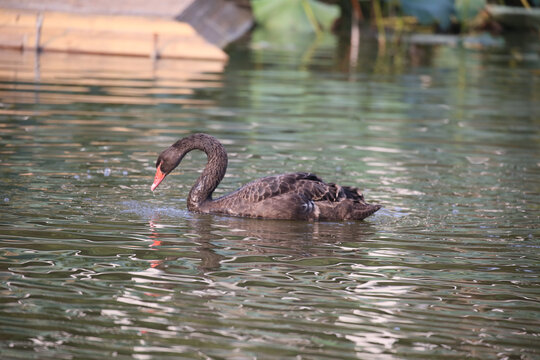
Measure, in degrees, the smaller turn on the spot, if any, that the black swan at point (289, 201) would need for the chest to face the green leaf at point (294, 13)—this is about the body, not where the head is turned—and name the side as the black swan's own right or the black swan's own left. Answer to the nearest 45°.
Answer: approximately 90° to the black swan's own right

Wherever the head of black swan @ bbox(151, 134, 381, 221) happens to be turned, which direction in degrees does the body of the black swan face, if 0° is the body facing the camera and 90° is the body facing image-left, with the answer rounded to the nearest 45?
approximately 90°

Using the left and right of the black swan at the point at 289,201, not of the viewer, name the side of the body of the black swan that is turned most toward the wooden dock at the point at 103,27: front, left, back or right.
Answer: right
